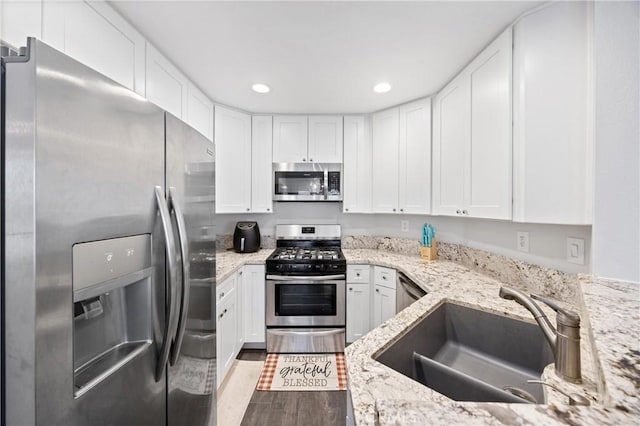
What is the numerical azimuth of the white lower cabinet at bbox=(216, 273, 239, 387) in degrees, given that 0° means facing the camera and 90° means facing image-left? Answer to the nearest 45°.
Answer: approximately 270°

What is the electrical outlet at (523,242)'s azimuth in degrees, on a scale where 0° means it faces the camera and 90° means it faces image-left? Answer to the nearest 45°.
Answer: approximately 45°

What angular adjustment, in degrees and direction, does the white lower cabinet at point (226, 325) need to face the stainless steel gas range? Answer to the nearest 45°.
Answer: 0° — it already faces it

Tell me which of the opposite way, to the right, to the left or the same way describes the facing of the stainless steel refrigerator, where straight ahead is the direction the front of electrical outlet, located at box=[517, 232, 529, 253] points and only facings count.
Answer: the opposite way

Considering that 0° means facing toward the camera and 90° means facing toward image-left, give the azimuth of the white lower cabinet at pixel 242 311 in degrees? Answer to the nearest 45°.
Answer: approximately 315°

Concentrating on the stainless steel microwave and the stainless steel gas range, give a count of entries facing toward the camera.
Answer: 2

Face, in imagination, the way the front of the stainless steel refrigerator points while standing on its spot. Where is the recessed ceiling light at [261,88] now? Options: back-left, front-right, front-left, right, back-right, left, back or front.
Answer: left
